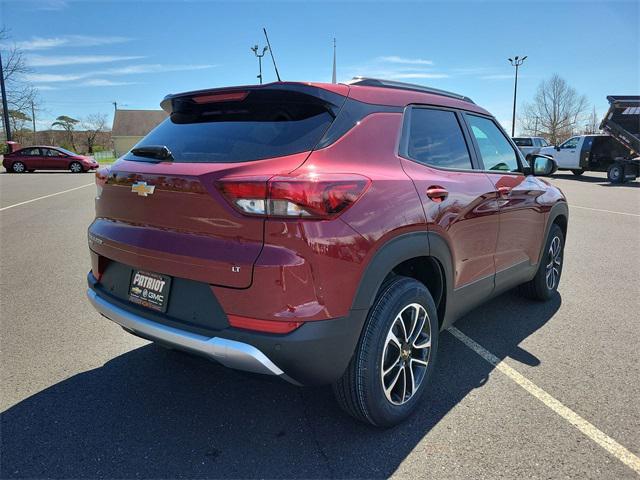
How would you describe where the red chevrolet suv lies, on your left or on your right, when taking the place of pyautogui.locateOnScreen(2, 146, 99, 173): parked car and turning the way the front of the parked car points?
on your right

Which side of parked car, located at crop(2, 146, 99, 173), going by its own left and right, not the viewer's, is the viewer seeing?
right

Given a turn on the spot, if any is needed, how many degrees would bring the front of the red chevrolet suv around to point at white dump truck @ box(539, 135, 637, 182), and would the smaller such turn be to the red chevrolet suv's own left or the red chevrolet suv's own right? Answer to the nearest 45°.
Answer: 0° — it already faces it

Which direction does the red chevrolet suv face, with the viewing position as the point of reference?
facing away from the viewer and to the right of the viewer

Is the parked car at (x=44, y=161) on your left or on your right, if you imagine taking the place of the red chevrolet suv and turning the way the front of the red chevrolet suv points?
on your left
